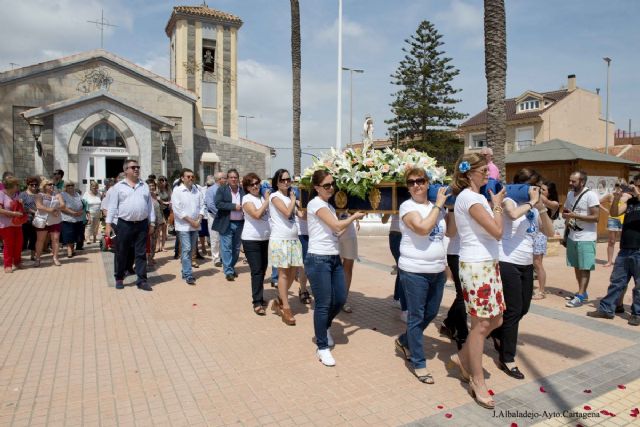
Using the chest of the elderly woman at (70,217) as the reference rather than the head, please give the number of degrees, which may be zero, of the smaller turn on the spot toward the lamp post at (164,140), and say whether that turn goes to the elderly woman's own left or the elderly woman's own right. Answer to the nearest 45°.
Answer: approximately 135° to the elderly woman's own left

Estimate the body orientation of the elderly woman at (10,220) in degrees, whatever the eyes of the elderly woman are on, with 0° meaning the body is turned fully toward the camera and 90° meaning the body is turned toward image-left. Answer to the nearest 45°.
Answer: approximately 315°

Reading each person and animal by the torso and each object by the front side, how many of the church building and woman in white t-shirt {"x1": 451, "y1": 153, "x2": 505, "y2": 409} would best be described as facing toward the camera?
1

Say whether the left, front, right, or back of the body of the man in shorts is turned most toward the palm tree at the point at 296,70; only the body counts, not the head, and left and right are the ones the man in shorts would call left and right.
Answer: right

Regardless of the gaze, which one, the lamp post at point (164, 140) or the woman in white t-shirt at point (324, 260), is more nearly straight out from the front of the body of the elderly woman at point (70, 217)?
the woman in white t-shirt

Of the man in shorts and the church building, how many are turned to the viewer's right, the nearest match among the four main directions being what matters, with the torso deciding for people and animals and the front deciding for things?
0

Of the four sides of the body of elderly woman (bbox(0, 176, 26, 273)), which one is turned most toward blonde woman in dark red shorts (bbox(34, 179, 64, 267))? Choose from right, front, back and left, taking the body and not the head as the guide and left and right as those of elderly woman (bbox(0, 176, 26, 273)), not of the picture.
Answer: left
